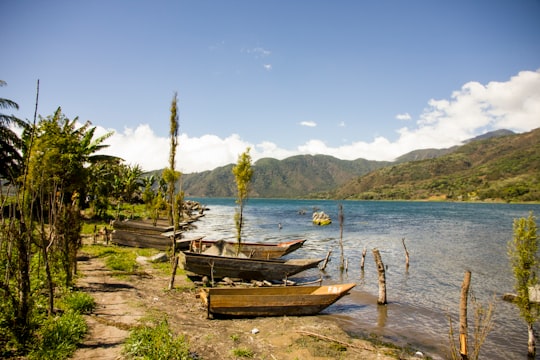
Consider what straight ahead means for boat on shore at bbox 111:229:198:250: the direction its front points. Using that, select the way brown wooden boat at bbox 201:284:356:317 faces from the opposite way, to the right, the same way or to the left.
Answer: the same way

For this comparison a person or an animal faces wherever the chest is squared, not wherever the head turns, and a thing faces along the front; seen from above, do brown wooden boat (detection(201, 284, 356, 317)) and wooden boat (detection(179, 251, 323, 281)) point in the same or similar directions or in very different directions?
same or similar directions

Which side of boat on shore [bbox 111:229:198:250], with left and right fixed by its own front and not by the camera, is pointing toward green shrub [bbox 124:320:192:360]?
right

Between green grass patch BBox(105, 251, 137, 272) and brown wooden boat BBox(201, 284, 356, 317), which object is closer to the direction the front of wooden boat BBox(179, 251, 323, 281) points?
the brown wooden boat

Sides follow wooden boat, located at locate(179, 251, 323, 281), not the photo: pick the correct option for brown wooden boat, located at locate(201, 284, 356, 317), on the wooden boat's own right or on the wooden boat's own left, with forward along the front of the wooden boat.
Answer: on the wooden boat's own right

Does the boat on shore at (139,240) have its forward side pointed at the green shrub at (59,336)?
no

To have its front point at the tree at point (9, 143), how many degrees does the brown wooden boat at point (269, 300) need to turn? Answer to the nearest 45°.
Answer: approximately 135° to its left

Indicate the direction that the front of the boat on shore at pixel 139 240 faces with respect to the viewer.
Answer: facing to the right of the viewer

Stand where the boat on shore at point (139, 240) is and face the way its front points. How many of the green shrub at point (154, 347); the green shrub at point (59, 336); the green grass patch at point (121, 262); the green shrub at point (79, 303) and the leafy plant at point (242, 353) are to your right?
5

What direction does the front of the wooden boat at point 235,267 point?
to the viewer's right

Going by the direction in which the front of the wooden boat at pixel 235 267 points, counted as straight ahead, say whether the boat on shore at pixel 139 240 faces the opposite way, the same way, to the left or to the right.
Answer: the same way

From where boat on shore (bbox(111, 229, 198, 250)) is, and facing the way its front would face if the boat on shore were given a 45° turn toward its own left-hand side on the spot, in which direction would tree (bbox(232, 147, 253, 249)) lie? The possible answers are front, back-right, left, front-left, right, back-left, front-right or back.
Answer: right

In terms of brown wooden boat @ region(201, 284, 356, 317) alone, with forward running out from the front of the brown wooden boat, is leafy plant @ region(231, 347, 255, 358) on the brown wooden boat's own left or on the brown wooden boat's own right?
on the brown wooden boat's own right

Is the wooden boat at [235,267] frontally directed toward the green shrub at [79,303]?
no

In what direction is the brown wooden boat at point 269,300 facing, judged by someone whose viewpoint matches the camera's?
facing to the right of the viewer

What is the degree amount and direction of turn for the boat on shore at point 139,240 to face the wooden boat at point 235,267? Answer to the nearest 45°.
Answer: approximately 45° to its right
